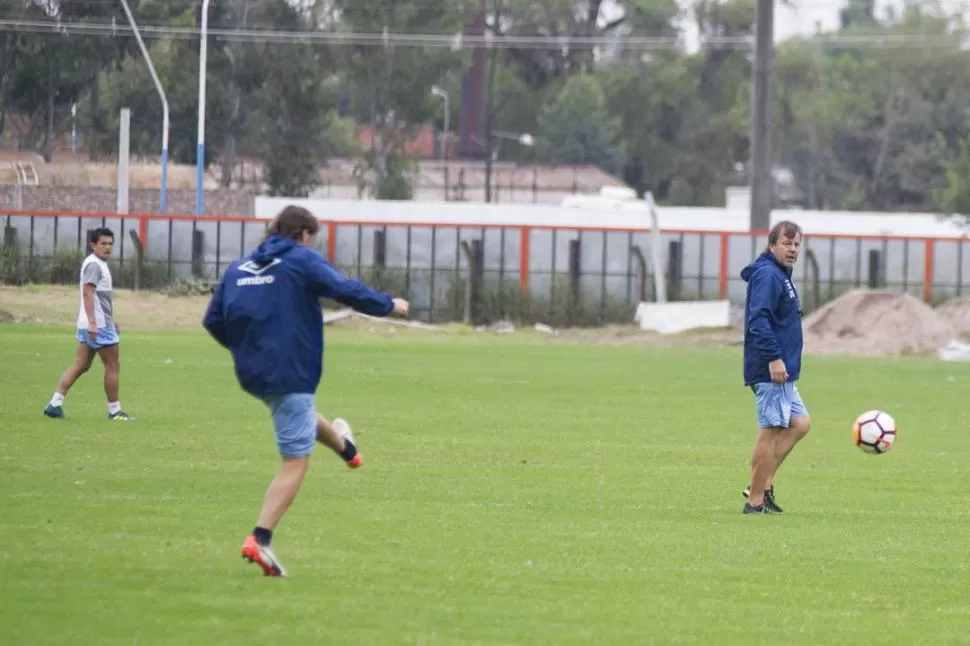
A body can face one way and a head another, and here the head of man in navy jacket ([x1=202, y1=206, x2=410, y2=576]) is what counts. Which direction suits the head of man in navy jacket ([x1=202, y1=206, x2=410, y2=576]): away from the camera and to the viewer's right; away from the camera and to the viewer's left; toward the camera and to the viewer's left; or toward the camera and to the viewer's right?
away from the camera and to the viewer's right

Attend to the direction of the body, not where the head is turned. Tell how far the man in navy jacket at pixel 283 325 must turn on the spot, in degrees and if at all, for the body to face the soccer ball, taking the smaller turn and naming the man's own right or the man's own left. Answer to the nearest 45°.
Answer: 0° — they already face it

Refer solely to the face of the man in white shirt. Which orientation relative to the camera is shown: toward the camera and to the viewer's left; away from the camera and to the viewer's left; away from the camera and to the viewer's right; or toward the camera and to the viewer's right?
toward the camera and to the viewer's right

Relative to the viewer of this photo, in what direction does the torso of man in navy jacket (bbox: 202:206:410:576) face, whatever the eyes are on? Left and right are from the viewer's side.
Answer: facing away from the viewer and to the right of the viewer

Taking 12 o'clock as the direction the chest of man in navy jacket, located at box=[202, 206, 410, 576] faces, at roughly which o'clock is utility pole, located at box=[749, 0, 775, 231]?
The utility pole is roughly at 11 o'clock from the man in navy jacket.
